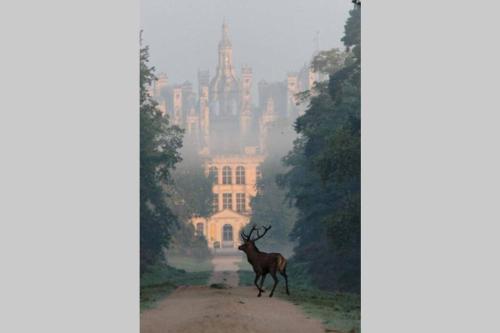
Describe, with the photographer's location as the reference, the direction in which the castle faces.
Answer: facing the viewer
